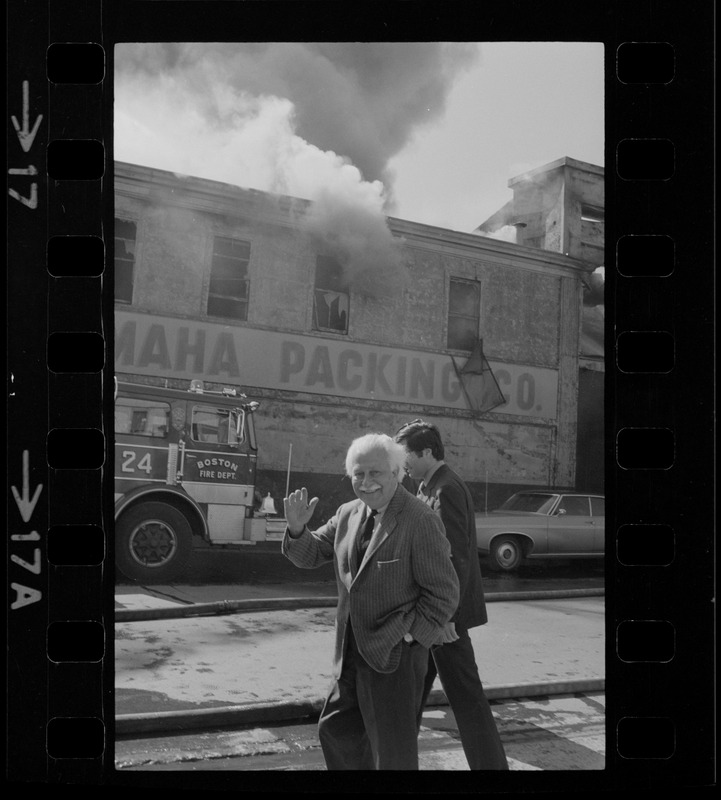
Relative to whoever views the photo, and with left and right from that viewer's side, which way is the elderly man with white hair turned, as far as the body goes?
facing the viewer and to the left of the viewer

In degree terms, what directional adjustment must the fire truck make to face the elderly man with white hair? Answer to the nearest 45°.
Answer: approximately 45° to its right

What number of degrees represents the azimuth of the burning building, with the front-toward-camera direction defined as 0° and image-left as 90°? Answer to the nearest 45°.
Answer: approximately 315°

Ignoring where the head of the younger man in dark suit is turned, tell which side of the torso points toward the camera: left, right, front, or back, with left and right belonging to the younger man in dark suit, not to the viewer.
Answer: left

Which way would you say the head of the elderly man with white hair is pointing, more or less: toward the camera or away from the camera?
toward the camera

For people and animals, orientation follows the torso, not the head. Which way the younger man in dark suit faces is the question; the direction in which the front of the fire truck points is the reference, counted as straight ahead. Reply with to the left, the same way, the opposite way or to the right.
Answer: the opposite way

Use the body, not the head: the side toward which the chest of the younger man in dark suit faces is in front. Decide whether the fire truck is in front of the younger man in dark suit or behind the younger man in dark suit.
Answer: in front

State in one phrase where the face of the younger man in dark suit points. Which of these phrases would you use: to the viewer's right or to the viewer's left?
to the viewer's left

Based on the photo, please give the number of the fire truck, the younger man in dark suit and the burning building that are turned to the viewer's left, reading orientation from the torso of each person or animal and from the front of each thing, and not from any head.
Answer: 1

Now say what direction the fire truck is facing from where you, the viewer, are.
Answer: facing to the right of the viewer

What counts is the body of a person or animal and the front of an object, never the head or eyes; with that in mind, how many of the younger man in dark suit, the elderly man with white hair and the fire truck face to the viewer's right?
1

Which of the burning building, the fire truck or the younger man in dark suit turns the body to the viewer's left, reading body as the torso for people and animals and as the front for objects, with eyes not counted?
the younger man in dark suit
